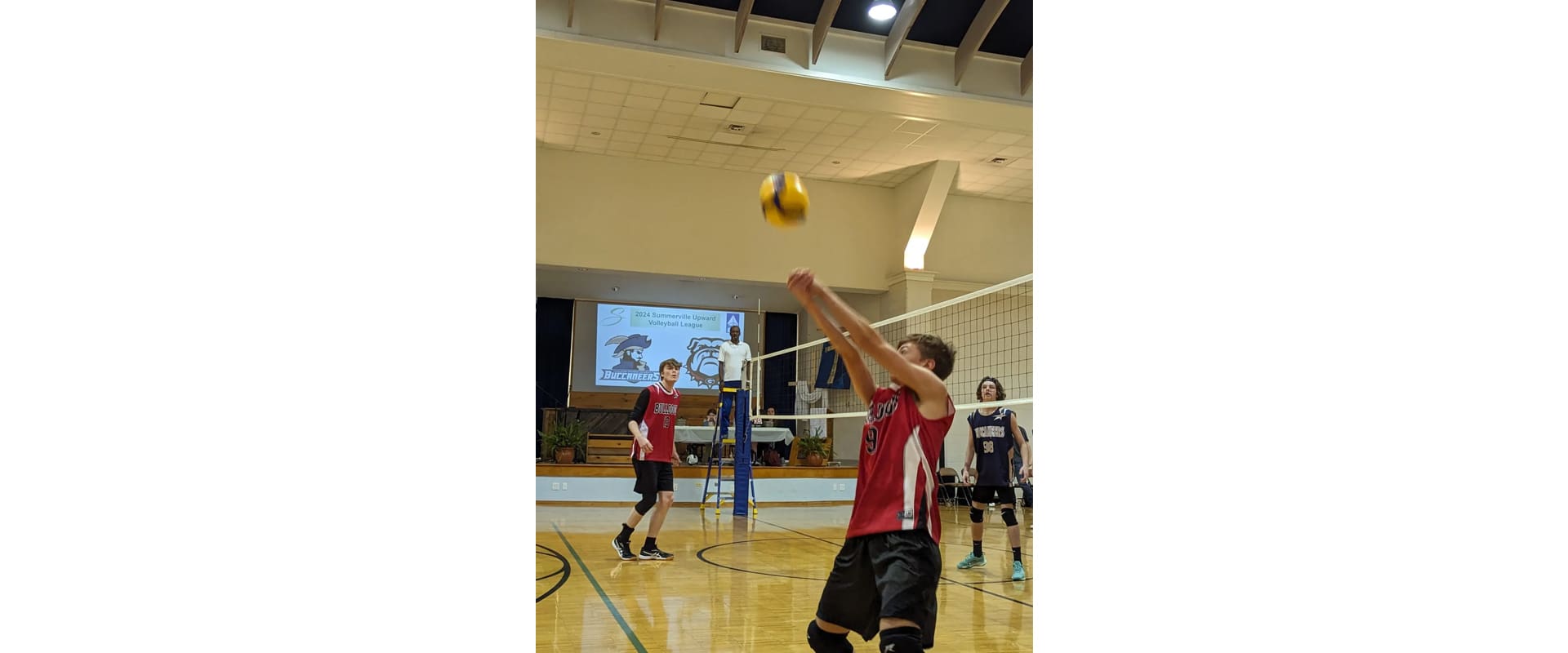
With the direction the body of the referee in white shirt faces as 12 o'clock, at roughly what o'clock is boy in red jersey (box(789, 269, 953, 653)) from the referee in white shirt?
The boy in red jersey is roughly at 12 o'clock from the referee in white shirt.

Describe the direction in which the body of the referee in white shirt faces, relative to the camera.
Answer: toward the camera

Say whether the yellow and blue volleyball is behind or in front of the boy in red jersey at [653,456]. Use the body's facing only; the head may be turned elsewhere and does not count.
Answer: in front

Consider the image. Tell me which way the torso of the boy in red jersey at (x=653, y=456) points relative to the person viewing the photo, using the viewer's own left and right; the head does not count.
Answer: facing the viewer and to the right of the viewer

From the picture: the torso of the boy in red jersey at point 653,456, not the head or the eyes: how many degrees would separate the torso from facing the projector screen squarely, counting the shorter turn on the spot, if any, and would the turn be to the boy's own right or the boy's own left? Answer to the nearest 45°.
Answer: approximately 135° to the boy's own left

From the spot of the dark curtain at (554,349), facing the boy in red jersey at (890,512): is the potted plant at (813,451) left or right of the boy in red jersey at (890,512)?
left

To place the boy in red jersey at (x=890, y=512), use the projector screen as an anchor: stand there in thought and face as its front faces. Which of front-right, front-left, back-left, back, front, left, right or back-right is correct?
front

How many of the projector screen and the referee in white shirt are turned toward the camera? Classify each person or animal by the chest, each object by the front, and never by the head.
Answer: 2

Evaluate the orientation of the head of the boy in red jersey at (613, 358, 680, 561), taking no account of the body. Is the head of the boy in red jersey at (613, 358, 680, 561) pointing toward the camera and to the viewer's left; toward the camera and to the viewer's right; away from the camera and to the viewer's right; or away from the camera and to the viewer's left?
toward the camera and to the viewer's right

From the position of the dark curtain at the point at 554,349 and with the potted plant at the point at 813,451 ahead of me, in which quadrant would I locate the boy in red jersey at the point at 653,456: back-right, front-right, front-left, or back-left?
front-right
